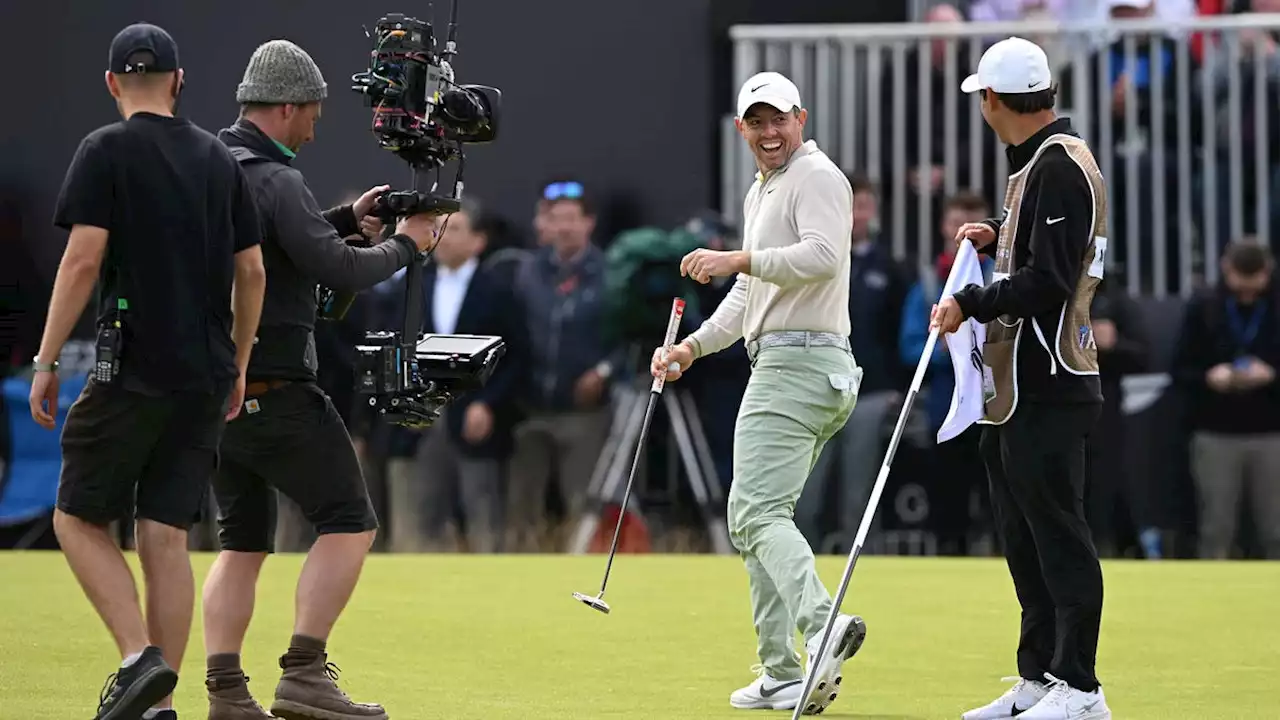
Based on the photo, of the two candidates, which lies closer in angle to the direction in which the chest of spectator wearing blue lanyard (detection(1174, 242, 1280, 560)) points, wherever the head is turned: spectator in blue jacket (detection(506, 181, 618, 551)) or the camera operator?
the camera operator

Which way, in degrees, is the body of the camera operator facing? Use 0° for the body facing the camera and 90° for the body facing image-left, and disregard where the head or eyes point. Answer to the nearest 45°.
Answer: approximately 270°

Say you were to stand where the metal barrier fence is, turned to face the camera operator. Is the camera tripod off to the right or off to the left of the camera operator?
right

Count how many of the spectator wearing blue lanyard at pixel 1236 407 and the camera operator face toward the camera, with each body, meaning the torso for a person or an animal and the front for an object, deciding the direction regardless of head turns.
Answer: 1

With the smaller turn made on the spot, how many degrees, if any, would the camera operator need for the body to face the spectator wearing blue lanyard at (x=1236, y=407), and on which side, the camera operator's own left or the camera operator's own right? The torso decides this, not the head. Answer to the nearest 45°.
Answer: approximately 45° to the camera operator's own left

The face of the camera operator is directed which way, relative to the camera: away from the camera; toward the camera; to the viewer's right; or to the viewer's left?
to the viewer's right

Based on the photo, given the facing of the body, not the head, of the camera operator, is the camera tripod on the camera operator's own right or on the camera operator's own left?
on the camera operator's own left

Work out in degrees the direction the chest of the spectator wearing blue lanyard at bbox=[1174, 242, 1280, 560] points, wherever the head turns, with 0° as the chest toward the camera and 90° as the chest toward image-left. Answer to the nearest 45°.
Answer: approximately 0°

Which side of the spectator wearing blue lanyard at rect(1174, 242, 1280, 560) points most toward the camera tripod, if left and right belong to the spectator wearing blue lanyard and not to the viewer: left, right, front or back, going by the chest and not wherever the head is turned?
right

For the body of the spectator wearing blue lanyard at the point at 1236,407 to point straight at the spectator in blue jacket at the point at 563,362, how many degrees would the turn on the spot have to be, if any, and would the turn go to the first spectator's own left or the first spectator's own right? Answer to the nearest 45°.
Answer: approximately 90° to the first spectator's own right
